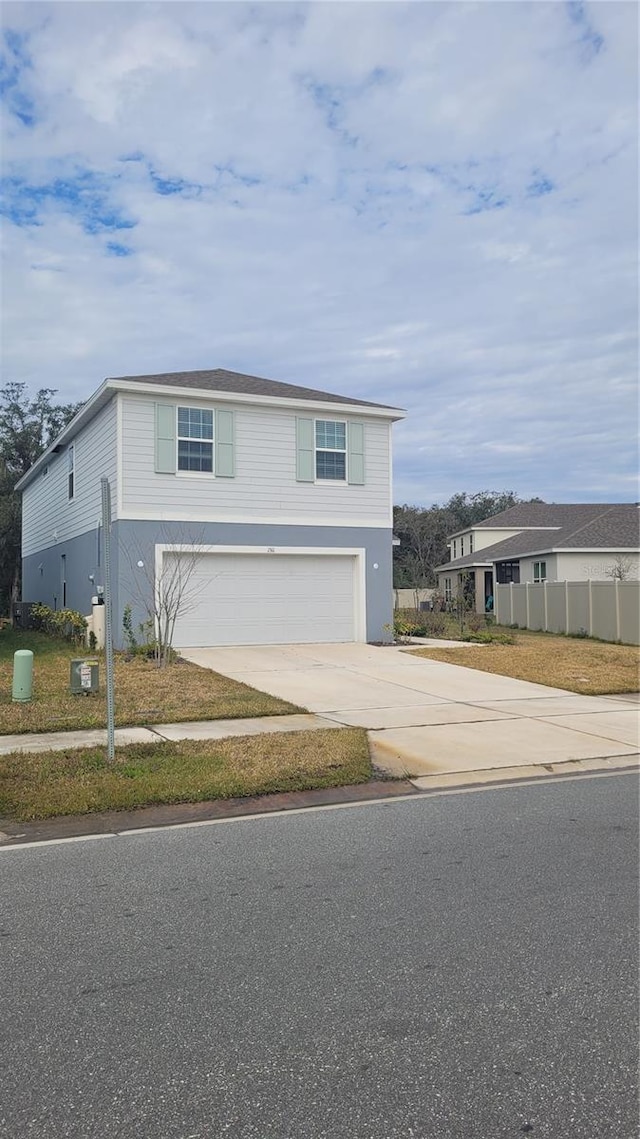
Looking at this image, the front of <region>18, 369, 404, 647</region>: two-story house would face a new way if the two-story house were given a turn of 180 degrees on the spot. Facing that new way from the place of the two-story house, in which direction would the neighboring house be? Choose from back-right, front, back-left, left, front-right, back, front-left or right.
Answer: front-right

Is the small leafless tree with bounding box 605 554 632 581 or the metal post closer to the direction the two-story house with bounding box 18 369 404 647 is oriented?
the metal post

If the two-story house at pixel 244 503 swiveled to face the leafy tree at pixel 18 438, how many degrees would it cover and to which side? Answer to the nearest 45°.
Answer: approximately 135° to its right

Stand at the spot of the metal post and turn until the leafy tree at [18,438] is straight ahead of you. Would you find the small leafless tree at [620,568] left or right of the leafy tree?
right

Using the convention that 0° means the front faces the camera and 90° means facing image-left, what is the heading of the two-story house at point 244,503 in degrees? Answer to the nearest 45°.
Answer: approximately 0°

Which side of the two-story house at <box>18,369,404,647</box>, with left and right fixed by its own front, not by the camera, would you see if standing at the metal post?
front

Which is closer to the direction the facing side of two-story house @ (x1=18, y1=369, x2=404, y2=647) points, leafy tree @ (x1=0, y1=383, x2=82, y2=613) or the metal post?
the metal post

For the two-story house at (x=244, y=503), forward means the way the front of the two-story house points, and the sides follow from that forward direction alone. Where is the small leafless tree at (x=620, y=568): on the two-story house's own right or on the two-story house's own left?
on the two-story house's own left
